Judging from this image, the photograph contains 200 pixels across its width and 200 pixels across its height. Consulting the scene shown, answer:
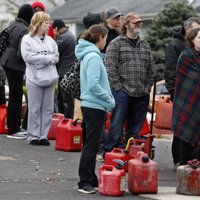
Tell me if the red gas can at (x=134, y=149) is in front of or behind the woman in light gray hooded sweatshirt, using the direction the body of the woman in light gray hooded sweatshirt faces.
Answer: in front

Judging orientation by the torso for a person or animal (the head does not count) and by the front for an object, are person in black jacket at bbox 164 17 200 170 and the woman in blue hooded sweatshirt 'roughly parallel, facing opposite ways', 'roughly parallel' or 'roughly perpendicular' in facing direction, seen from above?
roughly parallel

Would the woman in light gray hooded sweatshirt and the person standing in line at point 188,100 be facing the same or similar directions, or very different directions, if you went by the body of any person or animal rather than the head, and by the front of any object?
same or similar directions

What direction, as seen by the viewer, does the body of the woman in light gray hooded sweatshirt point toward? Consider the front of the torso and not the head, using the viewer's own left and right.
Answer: facing the viewer and to the right of the viewer
